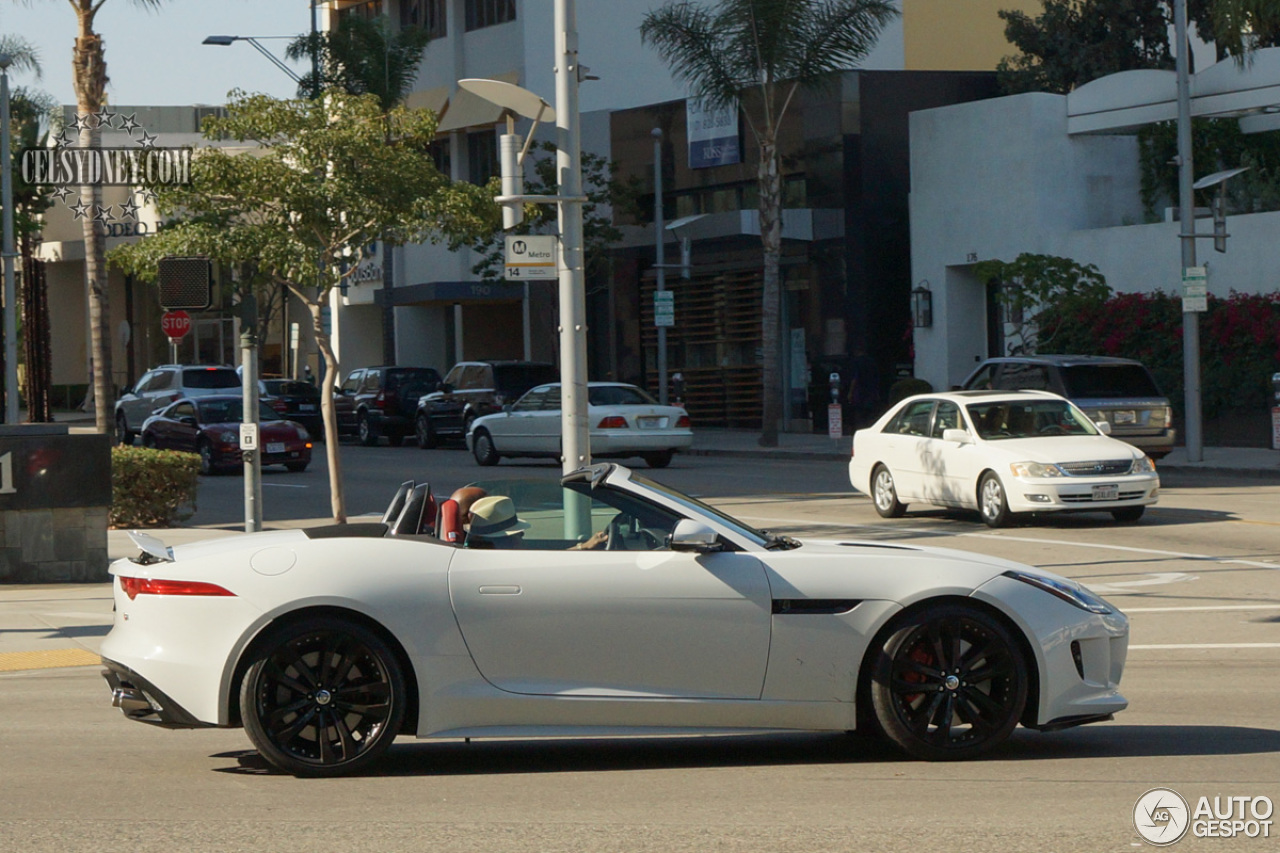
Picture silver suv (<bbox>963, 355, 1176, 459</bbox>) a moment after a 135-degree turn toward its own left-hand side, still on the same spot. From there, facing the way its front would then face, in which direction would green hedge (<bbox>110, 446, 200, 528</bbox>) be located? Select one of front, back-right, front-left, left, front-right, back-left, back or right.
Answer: front-right

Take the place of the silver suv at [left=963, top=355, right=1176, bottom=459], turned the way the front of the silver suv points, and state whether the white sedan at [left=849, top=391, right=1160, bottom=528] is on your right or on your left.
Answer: on your left

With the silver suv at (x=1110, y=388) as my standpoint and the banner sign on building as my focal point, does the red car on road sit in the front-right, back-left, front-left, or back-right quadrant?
front-left

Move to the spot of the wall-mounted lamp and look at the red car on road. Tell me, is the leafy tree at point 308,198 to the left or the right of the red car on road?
left

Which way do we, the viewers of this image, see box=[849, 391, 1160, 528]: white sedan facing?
facing the viewer and to the right of the viewer

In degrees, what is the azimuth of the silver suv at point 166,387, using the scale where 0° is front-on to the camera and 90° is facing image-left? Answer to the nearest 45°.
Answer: approximately 135°

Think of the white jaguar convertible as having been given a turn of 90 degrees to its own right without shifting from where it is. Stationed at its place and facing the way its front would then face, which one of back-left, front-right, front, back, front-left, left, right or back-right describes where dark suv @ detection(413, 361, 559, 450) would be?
back

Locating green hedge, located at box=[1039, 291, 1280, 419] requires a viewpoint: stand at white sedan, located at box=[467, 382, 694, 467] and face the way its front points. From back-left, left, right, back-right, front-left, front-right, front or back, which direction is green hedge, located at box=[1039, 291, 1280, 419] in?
back-right

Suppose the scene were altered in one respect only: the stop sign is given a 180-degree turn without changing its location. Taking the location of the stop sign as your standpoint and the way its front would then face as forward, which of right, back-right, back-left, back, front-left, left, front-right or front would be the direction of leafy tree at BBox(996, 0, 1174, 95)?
right

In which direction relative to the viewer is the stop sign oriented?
toward the camera

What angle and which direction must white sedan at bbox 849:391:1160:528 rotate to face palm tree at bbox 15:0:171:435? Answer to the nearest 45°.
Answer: approximately 135° to its right

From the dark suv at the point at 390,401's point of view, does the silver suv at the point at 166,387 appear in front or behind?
in front

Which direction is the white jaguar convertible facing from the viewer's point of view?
to the viewer's right

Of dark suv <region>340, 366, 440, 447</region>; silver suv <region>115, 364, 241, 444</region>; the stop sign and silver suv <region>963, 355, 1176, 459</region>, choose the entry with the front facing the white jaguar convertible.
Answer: the stop sign

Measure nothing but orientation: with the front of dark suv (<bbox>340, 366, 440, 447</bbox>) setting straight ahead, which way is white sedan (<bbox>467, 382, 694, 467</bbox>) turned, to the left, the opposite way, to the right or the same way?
the same way

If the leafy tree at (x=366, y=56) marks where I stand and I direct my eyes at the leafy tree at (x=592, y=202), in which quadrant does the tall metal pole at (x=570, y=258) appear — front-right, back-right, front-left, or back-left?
front-right
